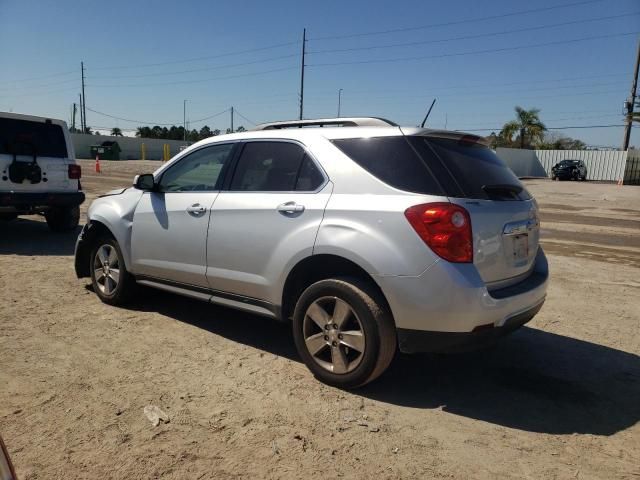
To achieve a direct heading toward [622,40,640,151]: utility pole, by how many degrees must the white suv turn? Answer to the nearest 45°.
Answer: approximately 90° to its right

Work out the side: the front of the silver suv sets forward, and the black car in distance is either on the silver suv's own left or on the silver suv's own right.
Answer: on the silver suv's own right

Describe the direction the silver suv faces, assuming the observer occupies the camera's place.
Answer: facing away from the viewer and to the left of the viewer

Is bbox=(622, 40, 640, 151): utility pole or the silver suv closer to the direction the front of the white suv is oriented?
the utility pole

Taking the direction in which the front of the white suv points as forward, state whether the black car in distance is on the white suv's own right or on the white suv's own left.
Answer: on the white suv's own right

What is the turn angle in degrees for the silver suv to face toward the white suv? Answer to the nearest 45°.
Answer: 0° — it already faces it

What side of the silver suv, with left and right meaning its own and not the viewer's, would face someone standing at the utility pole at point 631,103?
right

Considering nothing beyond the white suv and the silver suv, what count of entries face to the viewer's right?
0

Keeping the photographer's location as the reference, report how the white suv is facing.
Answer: facing away from the viewer

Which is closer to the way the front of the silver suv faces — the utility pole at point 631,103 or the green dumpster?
the green dumpster
